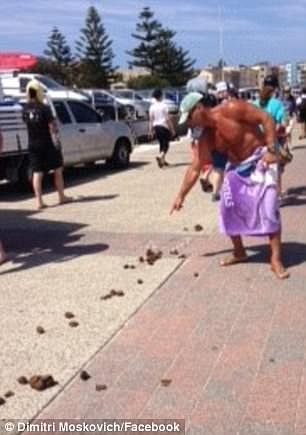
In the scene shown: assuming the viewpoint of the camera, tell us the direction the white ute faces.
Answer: facing away from the viewer and to the right of the viewer

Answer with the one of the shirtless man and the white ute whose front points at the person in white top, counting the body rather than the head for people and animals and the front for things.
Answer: the white ute

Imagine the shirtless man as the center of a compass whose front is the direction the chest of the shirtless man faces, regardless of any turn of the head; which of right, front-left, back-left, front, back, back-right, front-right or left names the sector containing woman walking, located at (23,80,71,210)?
right

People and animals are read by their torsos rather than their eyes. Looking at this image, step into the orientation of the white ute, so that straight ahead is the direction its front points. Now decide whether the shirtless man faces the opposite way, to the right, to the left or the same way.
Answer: the opposite way

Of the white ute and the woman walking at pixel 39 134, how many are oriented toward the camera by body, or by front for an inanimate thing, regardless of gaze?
0
